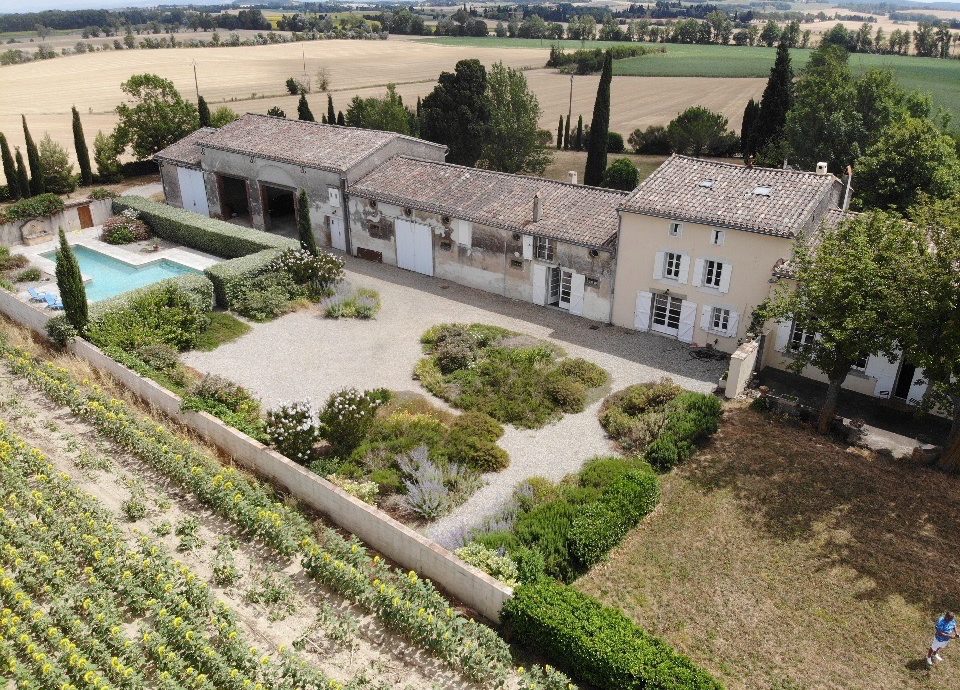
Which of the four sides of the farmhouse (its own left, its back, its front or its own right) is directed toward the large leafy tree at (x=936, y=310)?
left

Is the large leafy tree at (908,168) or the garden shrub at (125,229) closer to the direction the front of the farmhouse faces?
the garden shrub

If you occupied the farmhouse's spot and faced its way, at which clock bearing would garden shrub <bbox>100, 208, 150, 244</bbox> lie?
The garden shrub is roughly at 2 o'clock from the farmhouse.

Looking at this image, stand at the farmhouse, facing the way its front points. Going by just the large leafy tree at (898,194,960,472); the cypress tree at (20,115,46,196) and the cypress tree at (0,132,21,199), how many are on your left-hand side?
1

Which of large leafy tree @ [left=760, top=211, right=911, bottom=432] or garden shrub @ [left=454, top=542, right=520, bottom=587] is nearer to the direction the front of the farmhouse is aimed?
the garden shrub

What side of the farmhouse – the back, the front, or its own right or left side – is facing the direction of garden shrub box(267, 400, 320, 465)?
front

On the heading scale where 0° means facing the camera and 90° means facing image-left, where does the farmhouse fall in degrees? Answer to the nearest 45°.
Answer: approximately 45°

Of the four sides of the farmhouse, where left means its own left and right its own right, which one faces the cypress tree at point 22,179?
right

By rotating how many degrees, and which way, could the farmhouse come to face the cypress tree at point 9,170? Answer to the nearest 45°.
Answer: approximately 45° to its right

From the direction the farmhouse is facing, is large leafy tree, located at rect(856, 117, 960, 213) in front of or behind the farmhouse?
behind

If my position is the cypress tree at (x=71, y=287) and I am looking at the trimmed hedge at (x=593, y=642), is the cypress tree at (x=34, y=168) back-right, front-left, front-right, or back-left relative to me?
back-left
